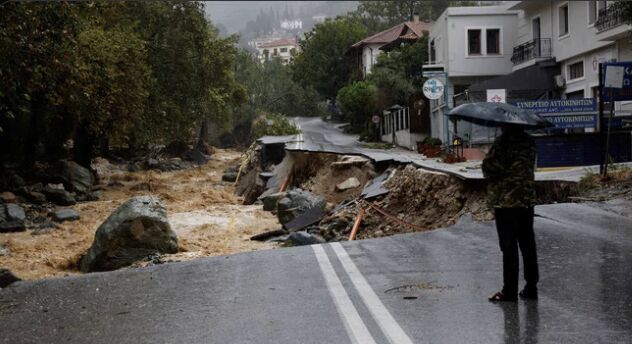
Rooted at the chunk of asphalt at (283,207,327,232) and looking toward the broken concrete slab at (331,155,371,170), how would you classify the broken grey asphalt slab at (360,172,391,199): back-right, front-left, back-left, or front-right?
front-right

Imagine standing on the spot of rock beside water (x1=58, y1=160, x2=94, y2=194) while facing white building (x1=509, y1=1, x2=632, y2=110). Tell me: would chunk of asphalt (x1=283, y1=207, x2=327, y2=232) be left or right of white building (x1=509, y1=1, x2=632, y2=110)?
right

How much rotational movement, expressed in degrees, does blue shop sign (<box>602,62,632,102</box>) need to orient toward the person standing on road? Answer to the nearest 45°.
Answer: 0° — it already faces them

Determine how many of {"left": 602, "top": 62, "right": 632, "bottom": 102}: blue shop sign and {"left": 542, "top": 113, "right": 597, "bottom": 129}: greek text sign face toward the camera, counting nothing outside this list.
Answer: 2

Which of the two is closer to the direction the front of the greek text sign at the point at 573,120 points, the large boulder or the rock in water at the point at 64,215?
the large boulder

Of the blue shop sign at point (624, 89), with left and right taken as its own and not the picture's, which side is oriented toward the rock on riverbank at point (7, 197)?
right

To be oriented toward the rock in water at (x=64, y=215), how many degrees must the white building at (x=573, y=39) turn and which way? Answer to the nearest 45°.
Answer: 0° — it already faces it

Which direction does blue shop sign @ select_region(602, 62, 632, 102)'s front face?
toward the camera

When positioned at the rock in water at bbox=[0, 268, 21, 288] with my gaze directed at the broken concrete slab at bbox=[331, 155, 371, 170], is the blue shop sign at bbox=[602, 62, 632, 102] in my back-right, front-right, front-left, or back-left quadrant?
front-right

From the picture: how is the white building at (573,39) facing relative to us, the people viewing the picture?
facing the viewer and to the left of the viewer

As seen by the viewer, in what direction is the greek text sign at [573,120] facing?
toward the camera

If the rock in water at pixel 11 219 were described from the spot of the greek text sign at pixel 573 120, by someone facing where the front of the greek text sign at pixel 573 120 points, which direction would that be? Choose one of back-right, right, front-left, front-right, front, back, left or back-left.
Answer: right

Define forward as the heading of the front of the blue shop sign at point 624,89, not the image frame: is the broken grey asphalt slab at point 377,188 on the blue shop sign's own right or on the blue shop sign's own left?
on the blue shop sign's own right

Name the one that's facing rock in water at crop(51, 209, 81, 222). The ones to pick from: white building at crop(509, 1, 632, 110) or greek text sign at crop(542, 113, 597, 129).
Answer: the white building
